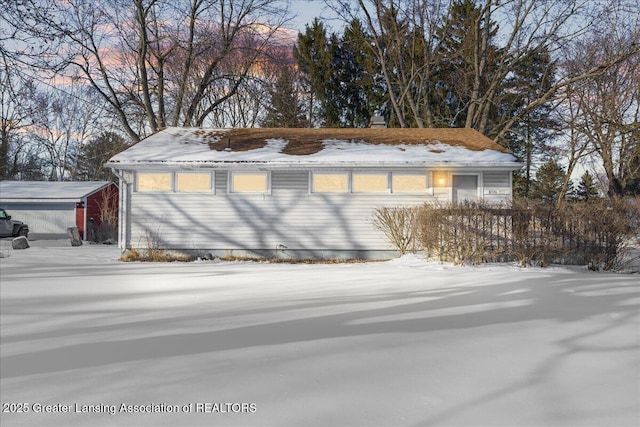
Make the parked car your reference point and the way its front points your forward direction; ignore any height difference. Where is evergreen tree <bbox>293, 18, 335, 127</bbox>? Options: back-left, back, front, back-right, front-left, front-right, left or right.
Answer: front

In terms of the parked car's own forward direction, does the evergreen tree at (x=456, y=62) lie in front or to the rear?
in front

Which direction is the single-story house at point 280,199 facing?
toward the camera

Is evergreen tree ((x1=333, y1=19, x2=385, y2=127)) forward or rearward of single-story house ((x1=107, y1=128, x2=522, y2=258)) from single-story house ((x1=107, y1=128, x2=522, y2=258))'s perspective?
rearward

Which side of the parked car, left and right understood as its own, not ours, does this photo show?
right

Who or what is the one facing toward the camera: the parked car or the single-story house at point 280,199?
the single-story house

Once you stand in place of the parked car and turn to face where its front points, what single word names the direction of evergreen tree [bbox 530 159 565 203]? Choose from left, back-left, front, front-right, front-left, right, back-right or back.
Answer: front

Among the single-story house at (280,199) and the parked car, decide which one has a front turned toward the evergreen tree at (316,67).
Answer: the parked car

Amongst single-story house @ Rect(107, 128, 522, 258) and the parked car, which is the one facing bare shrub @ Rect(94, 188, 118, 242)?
the parked car

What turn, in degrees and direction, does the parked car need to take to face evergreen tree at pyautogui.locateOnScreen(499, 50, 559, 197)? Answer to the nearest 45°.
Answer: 0° — it already faces it

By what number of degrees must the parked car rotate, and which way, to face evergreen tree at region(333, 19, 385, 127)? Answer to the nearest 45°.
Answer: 0° — it already faces it

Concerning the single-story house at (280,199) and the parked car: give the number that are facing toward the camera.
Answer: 1

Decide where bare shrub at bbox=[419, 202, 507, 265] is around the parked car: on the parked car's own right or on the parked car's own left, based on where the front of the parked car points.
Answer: on the parked car's own right

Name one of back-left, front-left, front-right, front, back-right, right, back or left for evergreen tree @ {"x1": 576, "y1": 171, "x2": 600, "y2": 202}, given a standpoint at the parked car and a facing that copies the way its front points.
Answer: front
